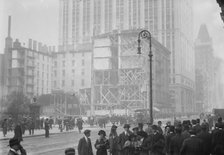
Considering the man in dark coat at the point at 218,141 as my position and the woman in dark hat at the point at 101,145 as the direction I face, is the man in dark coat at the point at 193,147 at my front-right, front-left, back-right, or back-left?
front-left

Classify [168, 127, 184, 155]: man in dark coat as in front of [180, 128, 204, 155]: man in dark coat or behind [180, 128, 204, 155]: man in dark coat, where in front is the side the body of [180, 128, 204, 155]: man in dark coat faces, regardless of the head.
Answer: in front

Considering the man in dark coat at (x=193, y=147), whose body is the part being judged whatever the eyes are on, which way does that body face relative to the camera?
away from the camera

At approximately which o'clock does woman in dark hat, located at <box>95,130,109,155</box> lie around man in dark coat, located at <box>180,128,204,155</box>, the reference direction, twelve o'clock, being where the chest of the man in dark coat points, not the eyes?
The woman in dark hat is roughly at 10 o'clock from the man in dark coat.

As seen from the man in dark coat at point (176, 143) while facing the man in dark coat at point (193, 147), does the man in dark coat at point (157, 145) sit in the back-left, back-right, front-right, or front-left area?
back-right

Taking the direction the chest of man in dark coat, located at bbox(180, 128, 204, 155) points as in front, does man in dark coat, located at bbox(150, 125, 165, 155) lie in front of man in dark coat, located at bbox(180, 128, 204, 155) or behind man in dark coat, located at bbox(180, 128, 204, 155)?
in front
